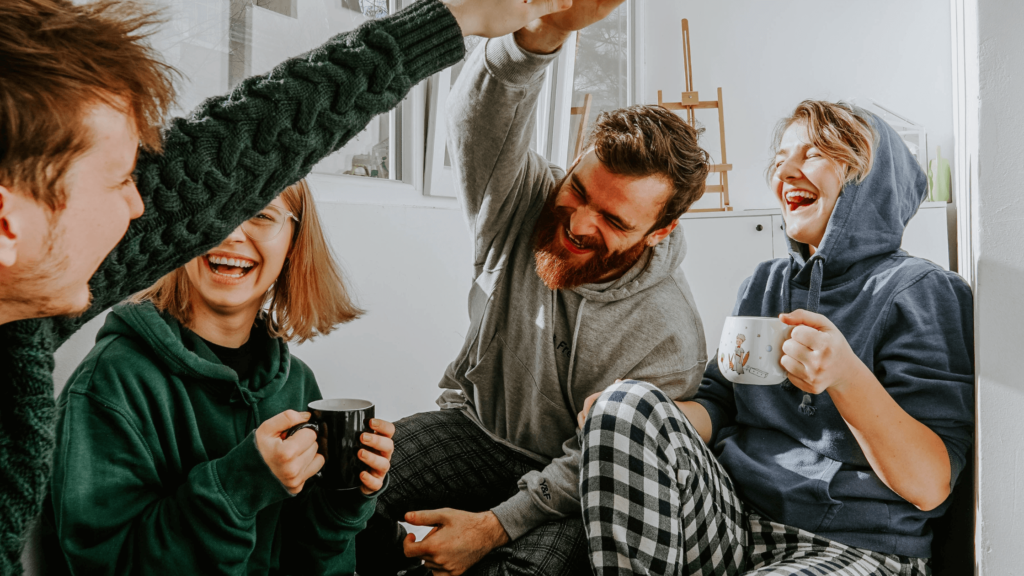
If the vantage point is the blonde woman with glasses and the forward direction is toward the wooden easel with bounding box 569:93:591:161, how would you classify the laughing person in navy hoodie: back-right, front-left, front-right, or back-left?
front-right

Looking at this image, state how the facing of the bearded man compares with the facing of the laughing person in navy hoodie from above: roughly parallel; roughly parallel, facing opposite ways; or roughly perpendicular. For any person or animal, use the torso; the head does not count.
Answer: roughly parallel

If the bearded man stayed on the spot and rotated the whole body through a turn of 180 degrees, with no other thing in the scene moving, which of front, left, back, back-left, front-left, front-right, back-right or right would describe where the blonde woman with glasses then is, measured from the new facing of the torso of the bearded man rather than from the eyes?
back

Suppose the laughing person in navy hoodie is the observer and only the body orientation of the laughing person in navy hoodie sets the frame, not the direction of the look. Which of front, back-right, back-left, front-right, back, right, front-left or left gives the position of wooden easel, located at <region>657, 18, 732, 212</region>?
back-right

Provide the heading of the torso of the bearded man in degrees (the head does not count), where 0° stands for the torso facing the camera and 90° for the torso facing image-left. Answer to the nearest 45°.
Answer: approximately 45°

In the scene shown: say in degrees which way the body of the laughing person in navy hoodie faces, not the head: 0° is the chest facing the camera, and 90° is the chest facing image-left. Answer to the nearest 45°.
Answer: approximately 45°

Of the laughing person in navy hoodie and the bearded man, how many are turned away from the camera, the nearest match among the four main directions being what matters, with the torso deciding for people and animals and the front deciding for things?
0

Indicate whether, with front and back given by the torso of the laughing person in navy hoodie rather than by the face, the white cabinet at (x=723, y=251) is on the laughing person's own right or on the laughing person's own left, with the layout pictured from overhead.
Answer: on the laughing person's own right

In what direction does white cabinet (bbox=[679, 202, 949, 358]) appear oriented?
toward the camera

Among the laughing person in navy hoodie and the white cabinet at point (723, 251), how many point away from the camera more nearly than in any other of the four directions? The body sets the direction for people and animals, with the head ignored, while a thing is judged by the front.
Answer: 0

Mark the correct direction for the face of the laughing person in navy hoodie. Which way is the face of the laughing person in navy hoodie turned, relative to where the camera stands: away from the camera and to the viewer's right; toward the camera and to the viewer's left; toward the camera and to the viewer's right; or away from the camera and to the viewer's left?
toward the camera and to the viewer's left

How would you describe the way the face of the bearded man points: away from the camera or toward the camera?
toward the camera

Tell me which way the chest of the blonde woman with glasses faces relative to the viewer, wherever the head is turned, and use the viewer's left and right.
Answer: facing the viewer and to the right of the viewer
